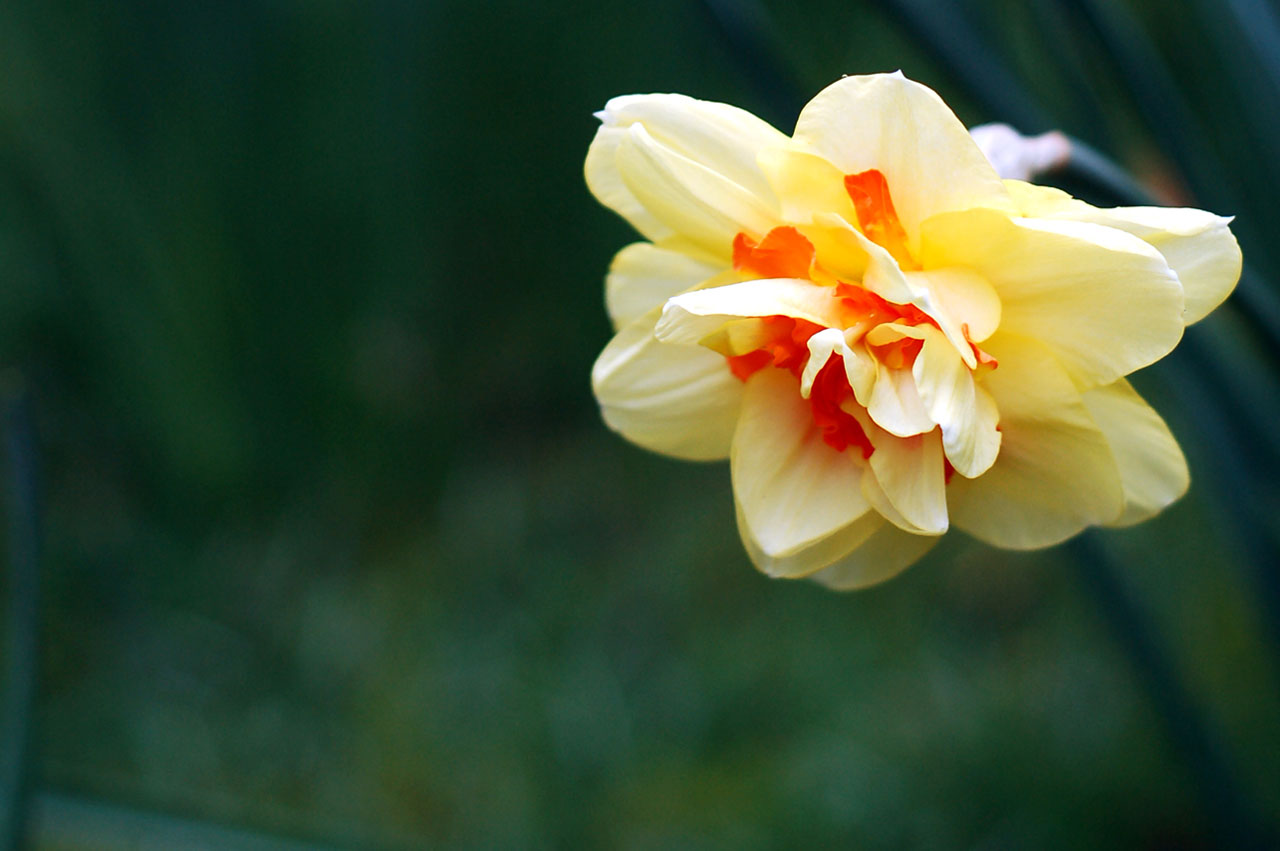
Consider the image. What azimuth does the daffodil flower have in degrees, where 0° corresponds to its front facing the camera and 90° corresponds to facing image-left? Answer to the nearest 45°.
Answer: approximately 0°
